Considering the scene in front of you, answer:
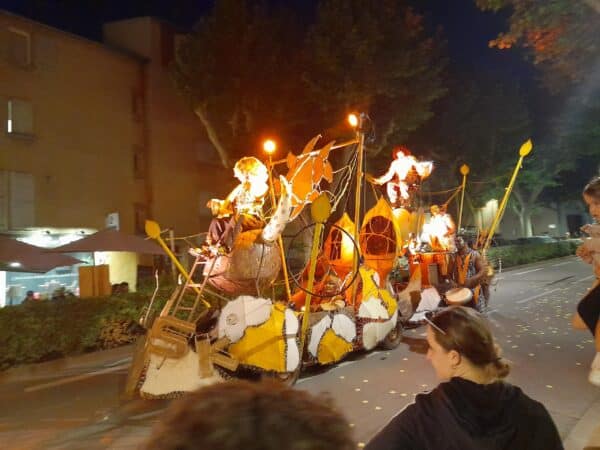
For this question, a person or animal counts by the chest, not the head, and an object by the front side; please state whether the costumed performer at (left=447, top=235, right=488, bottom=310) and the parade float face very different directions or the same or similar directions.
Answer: same or similar directions

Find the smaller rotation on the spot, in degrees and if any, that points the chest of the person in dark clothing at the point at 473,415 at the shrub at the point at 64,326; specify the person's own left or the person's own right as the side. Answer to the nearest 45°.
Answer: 0° — they already face it

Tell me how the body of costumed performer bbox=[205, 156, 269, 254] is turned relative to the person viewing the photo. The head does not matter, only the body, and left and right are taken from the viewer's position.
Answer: facing the viewer and to the left of the viewer

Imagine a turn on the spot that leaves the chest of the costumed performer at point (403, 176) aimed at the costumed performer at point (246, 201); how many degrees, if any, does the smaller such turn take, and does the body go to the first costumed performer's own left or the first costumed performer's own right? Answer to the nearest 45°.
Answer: approximately 45° to the first costumed performer's own right

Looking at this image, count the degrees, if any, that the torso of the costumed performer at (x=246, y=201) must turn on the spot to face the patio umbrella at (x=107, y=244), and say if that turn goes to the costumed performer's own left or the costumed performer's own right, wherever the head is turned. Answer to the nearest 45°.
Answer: approximately 90° to the costumed performer's own right

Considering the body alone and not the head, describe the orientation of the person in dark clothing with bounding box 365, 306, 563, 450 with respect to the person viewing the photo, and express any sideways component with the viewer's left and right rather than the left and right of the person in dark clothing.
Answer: facing away from the viewer and to the left of the viewer

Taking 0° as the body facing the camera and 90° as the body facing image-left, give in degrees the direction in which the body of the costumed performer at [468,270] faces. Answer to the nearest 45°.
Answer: approximately 45°

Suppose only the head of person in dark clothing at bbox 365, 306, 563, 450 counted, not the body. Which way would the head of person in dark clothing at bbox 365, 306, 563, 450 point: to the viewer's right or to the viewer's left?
to the viewer's left

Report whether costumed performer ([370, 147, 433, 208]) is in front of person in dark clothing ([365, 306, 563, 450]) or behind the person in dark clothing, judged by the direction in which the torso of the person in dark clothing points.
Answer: in front

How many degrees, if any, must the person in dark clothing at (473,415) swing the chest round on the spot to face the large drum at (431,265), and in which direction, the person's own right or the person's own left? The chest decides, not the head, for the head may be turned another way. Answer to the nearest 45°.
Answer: approximately 45° to the person's own right

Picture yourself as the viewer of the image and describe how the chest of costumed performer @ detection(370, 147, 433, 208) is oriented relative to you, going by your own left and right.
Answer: facing the viewer

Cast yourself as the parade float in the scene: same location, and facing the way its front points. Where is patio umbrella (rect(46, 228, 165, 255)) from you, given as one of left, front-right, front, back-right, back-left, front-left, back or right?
right

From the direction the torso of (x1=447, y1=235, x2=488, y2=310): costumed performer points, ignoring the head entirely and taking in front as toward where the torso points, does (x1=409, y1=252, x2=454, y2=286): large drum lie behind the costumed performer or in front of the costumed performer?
in front
